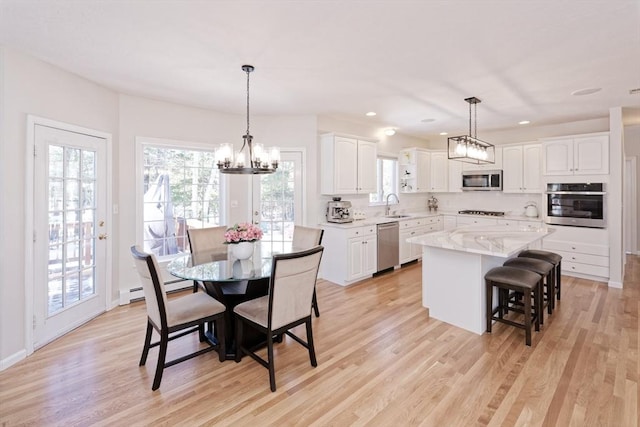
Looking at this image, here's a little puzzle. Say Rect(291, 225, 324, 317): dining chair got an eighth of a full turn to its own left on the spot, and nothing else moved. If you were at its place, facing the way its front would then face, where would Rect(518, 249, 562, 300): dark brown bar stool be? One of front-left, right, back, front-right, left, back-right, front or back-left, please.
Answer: left

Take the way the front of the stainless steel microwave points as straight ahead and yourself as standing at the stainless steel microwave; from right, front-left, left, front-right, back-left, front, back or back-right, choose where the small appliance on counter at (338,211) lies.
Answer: front-right

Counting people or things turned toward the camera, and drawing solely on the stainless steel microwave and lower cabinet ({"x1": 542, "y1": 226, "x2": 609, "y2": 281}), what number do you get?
2

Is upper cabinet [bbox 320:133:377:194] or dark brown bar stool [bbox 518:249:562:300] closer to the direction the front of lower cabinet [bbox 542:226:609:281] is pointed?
the dark brown bar stool

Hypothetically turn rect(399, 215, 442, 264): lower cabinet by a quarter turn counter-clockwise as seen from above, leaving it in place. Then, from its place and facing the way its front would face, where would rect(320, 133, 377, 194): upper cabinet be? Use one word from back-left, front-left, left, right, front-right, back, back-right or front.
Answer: back

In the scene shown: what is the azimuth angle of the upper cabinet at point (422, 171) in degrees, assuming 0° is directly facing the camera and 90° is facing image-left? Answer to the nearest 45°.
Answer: approximately 315°

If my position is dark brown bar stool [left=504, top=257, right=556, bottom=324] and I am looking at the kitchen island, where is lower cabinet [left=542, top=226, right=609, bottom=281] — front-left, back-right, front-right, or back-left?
back-right

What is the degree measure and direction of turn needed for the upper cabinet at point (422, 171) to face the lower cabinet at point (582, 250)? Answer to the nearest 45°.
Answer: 0° — it already faces it

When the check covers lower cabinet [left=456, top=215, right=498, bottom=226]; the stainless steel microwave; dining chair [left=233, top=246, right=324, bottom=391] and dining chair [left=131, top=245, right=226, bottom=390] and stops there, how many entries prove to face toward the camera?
2

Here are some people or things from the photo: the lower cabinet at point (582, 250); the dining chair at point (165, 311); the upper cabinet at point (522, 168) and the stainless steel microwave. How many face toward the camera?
3

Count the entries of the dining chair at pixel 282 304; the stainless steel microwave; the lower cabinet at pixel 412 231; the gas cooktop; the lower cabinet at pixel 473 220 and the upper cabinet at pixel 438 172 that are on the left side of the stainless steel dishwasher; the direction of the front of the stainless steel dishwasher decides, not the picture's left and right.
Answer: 5

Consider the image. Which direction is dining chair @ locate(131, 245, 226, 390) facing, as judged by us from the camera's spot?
facing away from the viewer and to the right of the viewer
